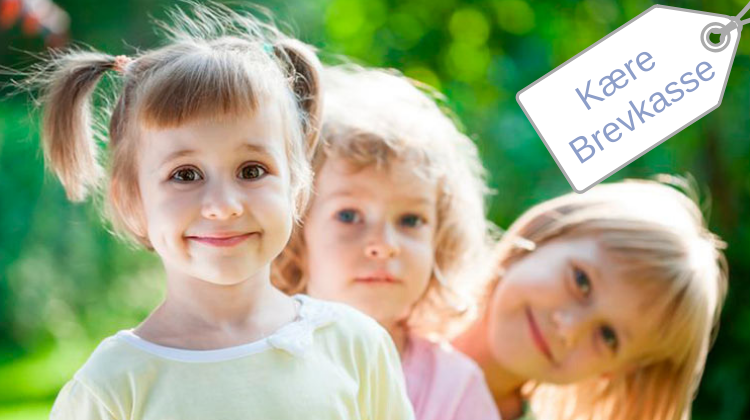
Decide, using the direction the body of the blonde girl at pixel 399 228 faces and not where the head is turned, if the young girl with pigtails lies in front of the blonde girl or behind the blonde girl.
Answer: in front

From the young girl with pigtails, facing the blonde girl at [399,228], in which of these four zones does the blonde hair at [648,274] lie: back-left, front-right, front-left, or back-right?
front-right

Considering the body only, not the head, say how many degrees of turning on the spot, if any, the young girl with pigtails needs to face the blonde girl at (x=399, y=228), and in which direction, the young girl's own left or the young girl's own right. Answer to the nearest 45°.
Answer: approximately 135° to the young girl's own left

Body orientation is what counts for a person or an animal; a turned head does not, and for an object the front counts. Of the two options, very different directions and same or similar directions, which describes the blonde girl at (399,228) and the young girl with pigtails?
same or similar directions

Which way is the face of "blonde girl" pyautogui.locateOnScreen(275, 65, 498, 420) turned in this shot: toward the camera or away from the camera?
toward the camera

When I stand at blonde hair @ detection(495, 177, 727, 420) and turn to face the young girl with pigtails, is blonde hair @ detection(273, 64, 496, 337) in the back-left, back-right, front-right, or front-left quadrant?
front-right

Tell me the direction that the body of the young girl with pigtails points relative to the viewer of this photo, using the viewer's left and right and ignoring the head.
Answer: facing the viewer

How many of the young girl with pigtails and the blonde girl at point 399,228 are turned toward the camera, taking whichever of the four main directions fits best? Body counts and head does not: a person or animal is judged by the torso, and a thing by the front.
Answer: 2

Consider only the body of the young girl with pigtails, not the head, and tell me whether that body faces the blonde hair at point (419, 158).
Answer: no

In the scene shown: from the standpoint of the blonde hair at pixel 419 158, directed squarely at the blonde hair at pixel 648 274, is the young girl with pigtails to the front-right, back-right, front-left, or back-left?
back-right

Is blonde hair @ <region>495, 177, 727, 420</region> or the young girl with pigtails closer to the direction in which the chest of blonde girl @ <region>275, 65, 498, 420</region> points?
the young girl with pigtails

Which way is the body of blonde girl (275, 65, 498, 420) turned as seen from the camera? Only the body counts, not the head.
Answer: toward the camera
